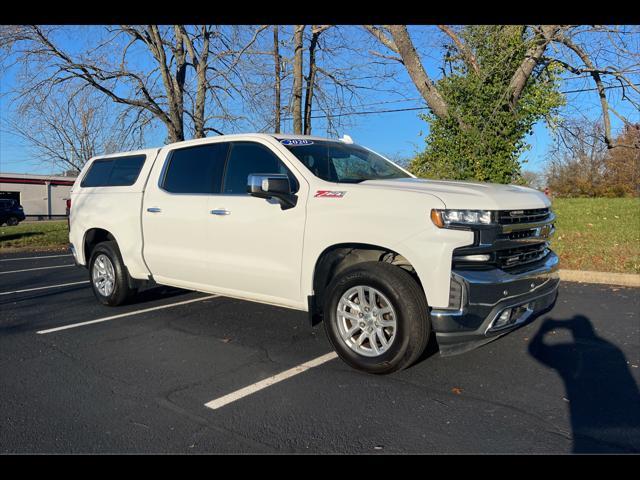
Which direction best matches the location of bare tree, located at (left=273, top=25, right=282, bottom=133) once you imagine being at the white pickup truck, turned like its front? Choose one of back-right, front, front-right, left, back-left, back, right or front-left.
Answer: back-left

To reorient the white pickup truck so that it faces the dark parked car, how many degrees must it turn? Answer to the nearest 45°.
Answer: approximately 180°

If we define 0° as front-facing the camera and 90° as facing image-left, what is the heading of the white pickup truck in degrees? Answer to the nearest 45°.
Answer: approximately 315°

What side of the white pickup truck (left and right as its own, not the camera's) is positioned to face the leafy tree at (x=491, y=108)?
left

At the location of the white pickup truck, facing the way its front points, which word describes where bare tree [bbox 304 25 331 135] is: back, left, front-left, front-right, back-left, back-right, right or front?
back-left

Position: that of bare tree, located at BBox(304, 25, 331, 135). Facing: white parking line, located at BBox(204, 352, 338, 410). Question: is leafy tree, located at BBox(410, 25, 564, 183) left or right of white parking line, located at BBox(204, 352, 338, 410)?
left
